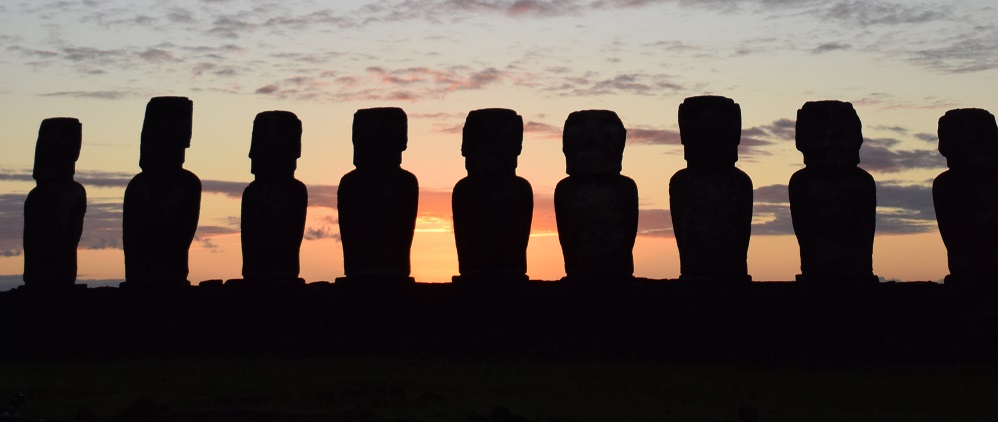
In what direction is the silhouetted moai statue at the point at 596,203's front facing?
toward the camera
